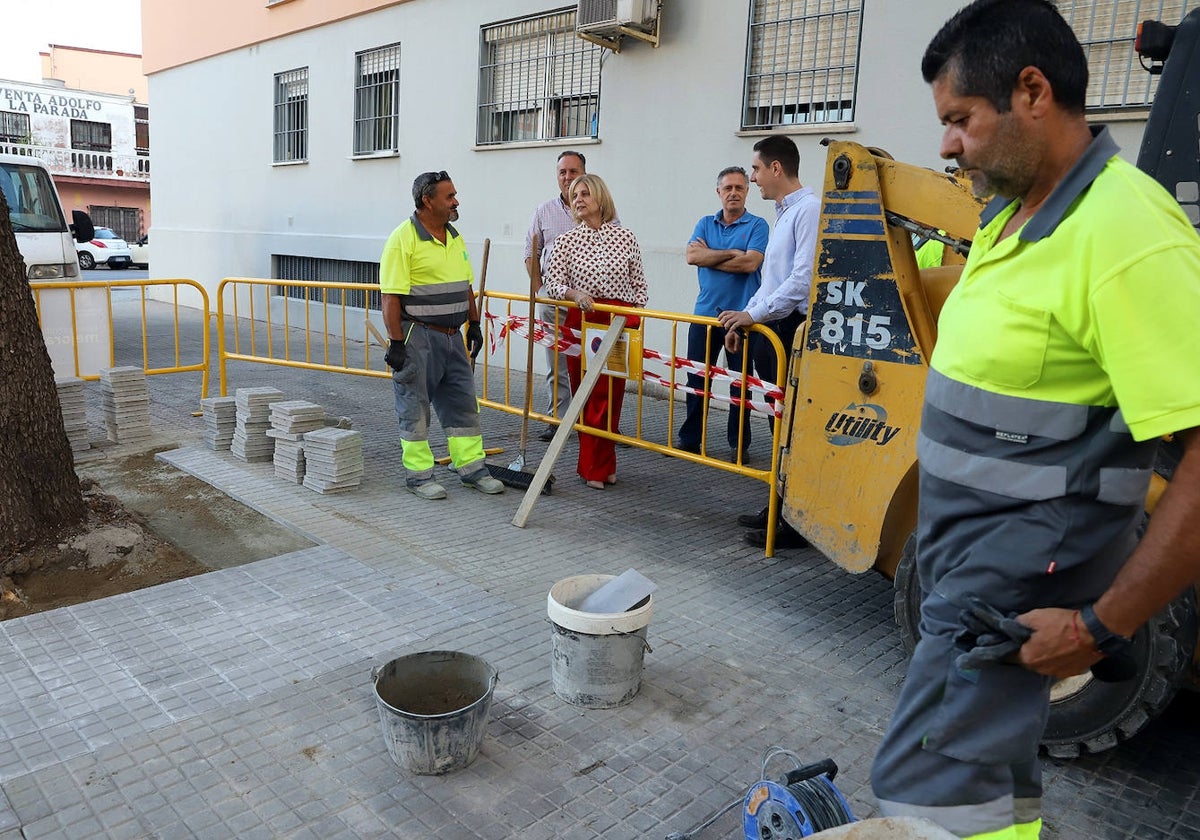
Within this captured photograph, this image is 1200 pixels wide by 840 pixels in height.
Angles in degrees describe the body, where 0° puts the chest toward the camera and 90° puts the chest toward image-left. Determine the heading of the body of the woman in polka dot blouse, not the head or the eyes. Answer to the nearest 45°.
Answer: approximately 0°

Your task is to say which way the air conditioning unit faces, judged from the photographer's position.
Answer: facing the viewer and to the left of the viewer

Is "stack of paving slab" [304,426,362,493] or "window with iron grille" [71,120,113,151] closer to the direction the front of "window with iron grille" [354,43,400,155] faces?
the stack of paving slab

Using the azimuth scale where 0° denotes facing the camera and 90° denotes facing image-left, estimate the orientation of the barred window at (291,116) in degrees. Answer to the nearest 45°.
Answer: approximately 45°

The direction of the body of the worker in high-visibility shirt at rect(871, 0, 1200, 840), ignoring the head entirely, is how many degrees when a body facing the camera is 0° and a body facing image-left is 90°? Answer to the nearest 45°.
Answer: approximately 45°

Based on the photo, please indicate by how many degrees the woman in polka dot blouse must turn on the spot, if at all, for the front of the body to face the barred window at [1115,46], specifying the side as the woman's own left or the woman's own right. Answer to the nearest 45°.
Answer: approximately 90° to the woman's own left

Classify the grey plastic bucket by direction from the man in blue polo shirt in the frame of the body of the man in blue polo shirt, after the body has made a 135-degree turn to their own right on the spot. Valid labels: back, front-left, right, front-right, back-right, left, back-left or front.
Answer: back-left

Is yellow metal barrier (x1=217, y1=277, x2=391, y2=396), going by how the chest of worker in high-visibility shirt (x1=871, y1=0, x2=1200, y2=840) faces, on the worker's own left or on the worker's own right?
on the worker's own right

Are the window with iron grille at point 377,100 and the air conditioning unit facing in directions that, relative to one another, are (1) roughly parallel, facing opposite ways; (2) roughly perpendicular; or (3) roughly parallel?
roughly parallel

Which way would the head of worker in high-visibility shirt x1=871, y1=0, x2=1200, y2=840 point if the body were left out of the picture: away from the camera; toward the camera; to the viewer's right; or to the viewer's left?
to the viewer's left

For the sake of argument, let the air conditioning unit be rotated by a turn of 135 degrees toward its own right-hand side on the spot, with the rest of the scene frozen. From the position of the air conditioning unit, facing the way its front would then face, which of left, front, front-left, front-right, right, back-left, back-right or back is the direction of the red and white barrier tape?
back

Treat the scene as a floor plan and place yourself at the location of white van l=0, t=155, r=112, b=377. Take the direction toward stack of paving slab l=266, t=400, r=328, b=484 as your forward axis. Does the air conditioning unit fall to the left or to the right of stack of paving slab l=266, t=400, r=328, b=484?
left
